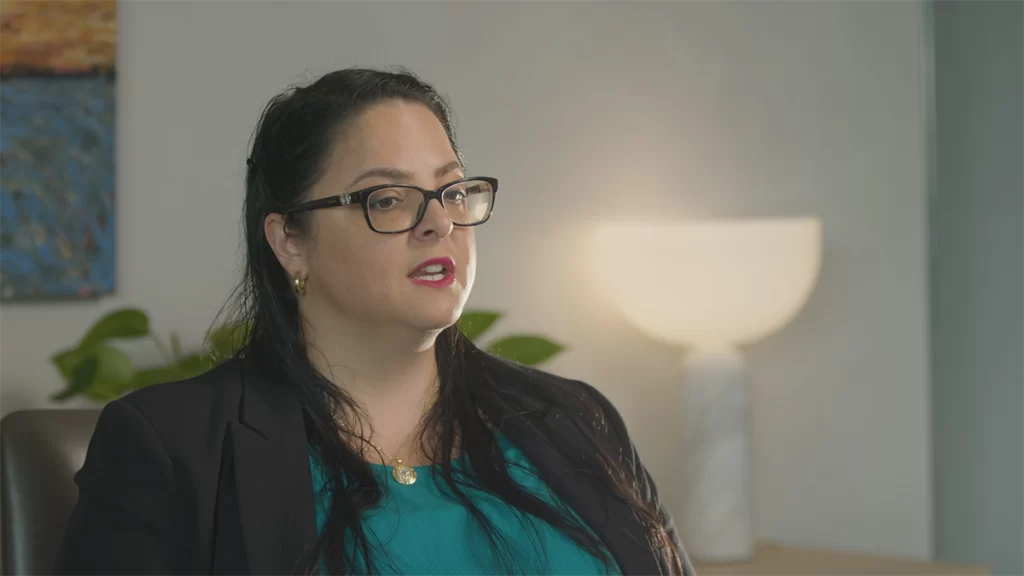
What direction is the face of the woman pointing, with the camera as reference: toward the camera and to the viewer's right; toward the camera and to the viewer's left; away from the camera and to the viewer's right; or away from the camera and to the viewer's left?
toward the camera and to the viewer's right

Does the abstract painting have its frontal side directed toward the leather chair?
yes

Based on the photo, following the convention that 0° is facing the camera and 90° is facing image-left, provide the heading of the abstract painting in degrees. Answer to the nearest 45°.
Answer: approximately 0°

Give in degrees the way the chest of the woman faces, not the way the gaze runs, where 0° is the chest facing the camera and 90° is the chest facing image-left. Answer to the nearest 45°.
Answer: approximately 315°

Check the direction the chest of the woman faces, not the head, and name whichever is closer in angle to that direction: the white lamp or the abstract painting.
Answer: the white lamp

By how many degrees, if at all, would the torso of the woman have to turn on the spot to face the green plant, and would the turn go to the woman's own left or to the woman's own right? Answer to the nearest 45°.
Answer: approximately 180°

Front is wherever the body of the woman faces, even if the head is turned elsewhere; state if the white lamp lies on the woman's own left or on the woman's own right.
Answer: on the woman's own left

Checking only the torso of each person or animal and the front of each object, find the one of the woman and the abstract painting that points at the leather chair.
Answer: the abstract painting

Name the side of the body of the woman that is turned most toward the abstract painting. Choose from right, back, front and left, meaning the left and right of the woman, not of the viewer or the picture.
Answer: back
